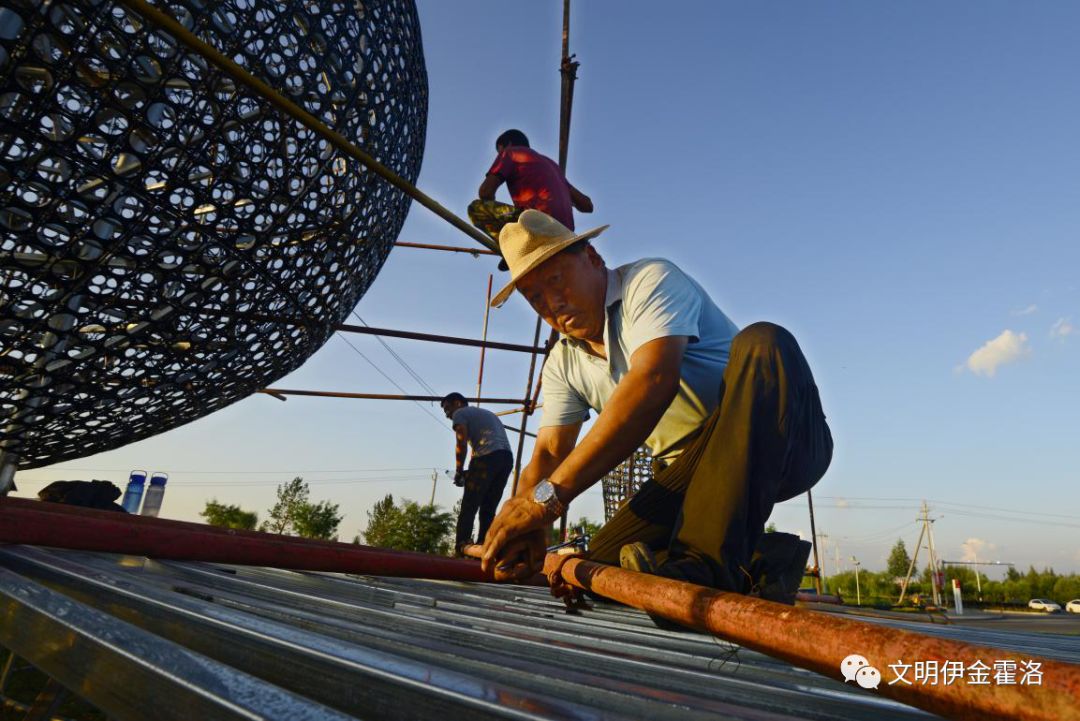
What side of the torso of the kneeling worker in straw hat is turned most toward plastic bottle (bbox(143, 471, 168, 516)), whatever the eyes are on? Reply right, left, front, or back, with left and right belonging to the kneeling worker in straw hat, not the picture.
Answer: right

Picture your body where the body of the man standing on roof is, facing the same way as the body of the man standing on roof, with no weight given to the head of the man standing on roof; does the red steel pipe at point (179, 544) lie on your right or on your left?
on your left

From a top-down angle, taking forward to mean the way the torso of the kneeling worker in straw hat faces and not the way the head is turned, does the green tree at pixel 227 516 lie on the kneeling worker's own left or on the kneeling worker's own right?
on the kneeling worker's own right

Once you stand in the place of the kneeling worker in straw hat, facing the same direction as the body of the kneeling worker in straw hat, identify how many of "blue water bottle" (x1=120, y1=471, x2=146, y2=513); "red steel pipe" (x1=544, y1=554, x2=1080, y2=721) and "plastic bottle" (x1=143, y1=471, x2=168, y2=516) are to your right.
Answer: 2

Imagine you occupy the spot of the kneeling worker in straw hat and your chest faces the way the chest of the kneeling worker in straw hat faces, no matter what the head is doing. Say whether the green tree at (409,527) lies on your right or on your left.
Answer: on your right

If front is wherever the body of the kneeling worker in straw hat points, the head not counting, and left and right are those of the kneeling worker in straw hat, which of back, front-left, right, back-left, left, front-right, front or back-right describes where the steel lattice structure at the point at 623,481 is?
back-right

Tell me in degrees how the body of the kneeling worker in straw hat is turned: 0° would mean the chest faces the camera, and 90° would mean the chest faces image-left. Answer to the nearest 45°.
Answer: approximately 45°
